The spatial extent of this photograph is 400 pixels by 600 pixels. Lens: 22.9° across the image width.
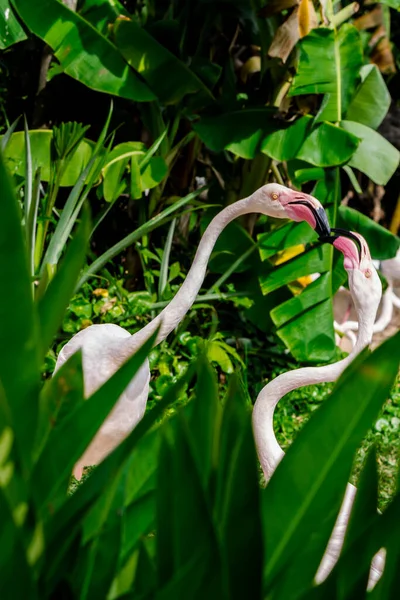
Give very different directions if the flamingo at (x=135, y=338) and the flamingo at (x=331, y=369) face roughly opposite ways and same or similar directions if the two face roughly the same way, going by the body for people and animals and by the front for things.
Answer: very different directions

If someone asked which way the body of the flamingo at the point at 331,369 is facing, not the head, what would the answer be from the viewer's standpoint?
to the viewer's left

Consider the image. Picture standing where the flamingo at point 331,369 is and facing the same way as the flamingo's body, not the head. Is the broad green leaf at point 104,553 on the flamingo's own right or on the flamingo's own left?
on the flamingo's own left

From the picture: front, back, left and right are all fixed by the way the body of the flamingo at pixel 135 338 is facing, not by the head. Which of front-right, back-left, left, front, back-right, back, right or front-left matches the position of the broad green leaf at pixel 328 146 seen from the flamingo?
front-left

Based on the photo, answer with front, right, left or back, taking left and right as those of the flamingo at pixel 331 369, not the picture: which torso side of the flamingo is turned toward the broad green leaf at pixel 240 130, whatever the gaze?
right

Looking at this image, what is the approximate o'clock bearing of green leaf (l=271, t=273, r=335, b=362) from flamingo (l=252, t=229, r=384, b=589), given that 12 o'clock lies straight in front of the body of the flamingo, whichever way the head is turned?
The green leaf is roughly at 3 o'clock from the flamingo.

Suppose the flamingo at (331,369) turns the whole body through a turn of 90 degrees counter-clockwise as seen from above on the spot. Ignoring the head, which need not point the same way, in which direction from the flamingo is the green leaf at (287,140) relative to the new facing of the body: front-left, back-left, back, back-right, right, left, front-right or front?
back

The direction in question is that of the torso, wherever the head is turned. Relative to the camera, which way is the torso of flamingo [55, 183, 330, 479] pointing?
to the viewer's right

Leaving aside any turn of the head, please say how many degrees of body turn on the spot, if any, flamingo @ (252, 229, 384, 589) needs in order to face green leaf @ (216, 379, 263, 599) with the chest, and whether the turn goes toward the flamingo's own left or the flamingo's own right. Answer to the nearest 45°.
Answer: approximately 90° to the flamingo's own left

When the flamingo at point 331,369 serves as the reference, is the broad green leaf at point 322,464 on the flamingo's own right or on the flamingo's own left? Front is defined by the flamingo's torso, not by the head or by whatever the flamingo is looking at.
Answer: on the flamingo's own left

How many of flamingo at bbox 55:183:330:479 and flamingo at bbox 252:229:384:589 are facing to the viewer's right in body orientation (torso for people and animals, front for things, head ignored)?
1
